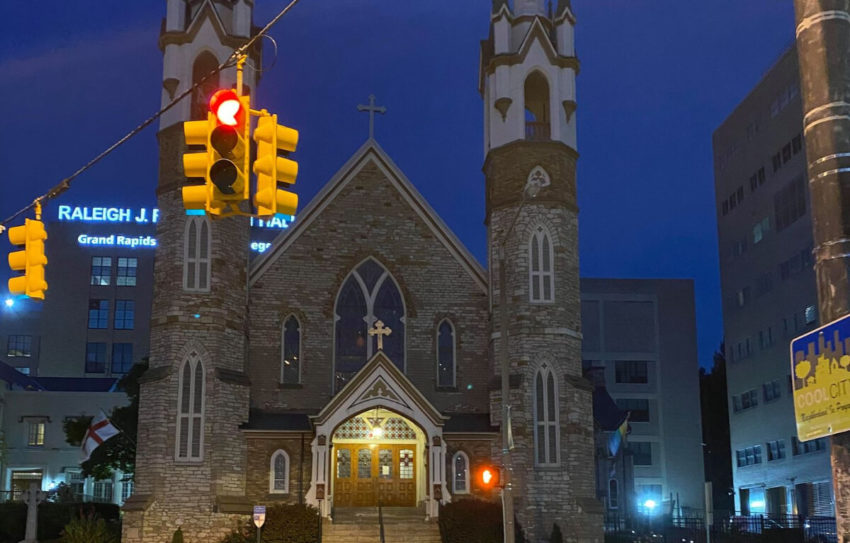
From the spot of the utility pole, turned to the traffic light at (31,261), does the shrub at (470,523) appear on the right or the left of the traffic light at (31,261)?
right

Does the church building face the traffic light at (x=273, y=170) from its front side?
yes

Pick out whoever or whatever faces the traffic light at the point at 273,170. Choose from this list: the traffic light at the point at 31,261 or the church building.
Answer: the church building

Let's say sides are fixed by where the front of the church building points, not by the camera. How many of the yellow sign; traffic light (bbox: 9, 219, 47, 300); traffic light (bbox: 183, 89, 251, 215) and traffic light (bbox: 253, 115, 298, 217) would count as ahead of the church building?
4

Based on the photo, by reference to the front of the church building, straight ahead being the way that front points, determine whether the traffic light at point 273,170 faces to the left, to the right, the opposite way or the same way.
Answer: to the left

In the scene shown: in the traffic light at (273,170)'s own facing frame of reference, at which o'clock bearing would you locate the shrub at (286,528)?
The shrub is roughly at 9 o'clock from the traffic light.

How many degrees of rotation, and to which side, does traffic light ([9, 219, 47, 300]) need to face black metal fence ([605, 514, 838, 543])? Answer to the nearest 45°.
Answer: approximately 135° to its right

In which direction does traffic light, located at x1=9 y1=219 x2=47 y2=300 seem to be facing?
to the viewer's left

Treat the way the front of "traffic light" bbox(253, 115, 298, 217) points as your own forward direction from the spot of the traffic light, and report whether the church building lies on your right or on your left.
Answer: on your left

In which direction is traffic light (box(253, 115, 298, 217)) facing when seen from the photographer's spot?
facing to the right of the viewer

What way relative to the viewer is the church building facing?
toward the camera
